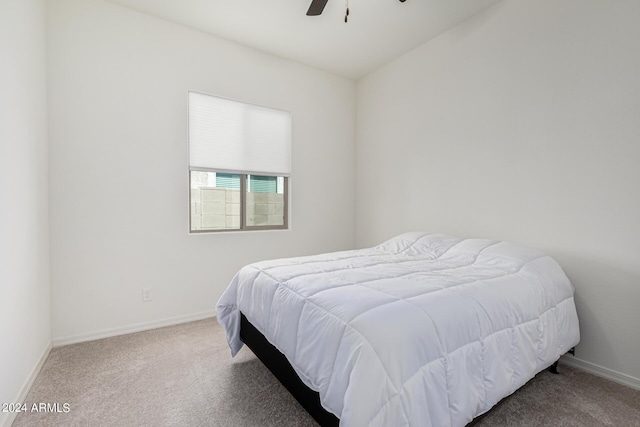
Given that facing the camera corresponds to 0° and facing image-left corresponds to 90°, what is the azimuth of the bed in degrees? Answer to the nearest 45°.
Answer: approximately 45°

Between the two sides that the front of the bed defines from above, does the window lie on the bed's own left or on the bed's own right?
on the bed's own right
